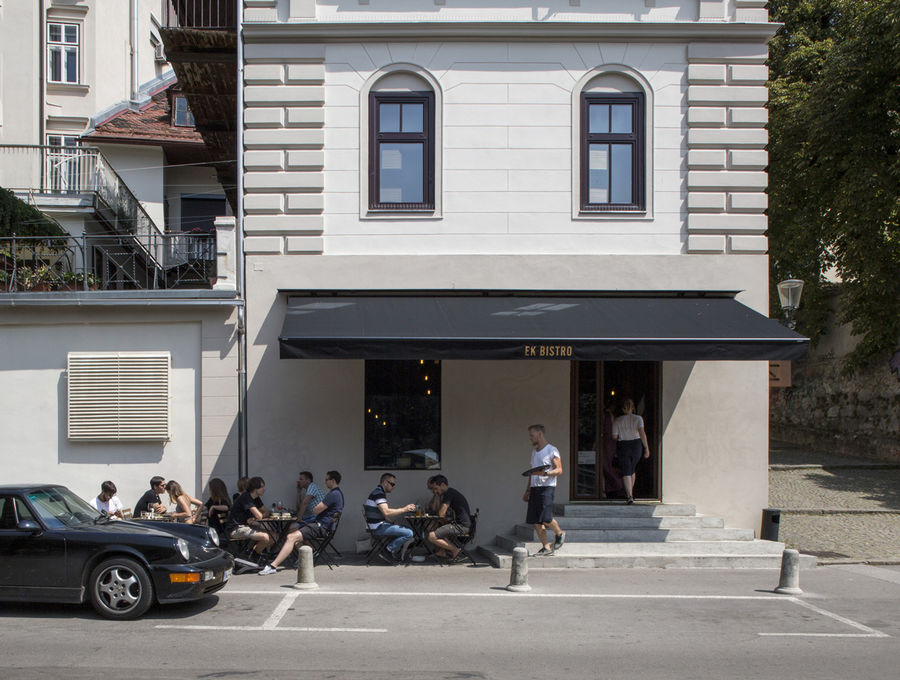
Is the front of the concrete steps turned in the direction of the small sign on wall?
no

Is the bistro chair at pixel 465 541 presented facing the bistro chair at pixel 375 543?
yes

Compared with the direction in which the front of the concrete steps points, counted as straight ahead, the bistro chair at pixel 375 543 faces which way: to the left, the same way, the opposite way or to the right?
to the left

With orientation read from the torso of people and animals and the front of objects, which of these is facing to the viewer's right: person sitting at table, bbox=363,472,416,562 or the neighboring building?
the person sitting at table

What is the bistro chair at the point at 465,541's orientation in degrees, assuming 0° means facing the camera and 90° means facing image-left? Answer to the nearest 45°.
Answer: approximately 90°

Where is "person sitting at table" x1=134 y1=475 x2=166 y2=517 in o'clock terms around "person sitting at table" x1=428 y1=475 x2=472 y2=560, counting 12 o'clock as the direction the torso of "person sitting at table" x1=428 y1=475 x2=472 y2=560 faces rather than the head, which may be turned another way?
"person sitting at table" x1=134 y1=475 x2=166 y2=517 is roughly at 12 o'clock from "person sitting at table" x1=428 y1=475 x2=472 y2=560.

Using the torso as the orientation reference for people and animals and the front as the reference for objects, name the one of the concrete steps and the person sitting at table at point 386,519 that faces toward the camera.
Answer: the concrete steps

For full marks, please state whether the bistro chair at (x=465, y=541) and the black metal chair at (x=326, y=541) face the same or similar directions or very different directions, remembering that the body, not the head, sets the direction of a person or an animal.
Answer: same or similar directions

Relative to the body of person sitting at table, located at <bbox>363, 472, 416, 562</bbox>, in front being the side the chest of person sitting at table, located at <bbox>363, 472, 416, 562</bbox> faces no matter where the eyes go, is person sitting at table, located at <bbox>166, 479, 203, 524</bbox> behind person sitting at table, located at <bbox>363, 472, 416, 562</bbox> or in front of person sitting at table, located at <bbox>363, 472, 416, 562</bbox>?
behind

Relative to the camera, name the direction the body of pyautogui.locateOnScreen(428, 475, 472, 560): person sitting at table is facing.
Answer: to the viewer's left

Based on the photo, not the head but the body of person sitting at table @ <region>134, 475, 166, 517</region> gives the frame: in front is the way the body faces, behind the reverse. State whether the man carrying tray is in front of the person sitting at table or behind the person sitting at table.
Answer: in front

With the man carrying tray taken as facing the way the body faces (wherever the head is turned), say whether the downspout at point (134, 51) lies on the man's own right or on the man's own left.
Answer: on the man's own right

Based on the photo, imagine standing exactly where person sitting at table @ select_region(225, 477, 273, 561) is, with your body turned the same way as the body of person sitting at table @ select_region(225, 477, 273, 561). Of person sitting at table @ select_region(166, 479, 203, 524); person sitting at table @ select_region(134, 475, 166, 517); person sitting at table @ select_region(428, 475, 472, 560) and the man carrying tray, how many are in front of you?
2

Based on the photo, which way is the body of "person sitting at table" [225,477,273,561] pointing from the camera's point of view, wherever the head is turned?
to the viewer's right

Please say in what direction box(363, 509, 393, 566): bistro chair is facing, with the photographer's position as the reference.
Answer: facing to the right of the viewer

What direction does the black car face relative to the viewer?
to the viewer's right
